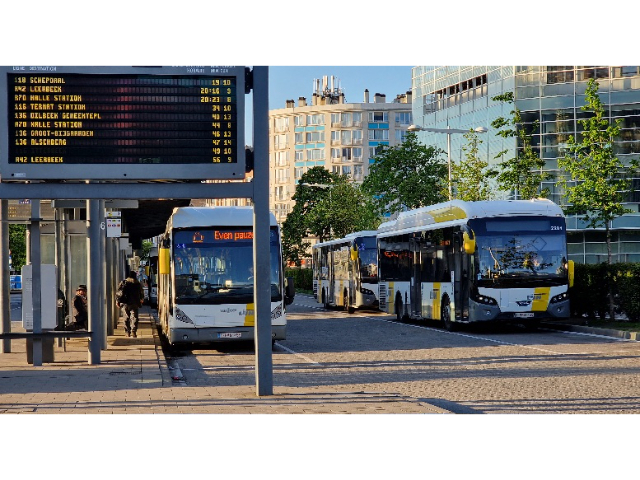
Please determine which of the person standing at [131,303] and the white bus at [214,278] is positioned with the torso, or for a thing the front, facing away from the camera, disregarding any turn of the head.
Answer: the person standing

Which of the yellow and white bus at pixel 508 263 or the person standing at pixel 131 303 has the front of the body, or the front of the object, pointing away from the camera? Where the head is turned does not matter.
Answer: the person standing

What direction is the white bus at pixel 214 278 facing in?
toward the camera

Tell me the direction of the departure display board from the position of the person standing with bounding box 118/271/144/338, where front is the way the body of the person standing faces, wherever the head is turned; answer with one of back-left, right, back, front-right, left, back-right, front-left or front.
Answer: back

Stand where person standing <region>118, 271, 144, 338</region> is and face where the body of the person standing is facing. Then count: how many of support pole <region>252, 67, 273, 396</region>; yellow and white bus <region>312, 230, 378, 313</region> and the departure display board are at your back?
2

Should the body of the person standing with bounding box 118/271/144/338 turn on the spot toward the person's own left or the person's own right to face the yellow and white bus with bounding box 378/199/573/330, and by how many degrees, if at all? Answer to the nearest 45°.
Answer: approximately 90° to the person's own right

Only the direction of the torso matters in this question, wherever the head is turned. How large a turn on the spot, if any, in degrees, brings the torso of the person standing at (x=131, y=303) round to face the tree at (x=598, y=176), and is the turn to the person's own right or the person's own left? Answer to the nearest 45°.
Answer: approximately 90° to the person's own right

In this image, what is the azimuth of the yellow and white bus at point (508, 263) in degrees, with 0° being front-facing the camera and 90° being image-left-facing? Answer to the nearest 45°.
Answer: approximately 315°

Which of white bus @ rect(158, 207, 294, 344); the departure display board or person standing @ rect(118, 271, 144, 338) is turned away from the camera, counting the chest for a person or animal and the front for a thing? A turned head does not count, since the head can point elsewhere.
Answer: the person standing

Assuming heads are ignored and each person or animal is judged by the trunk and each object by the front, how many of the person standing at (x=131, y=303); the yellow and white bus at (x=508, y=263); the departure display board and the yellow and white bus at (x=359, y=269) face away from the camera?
1

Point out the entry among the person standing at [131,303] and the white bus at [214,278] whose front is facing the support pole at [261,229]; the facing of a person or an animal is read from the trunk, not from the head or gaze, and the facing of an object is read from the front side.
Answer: the white bus

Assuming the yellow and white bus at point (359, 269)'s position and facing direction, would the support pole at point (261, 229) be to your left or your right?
on your right

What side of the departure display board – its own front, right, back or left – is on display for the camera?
front

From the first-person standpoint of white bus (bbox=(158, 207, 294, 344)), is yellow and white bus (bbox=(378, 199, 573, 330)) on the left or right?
on its left

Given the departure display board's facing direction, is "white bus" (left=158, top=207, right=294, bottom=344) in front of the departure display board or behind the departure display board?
behind

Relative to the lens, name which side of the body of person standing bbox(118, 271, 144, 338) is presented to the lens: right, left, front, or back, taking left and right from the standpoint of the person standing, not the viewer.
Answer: back

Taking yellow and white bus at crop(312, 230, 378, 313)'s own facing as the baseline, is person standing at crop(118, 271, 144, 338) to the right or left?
on its right

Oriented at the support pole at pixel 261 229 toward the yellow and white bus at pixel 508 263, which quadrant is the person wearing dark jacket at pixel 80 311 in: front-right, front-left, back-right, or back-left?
front-left
